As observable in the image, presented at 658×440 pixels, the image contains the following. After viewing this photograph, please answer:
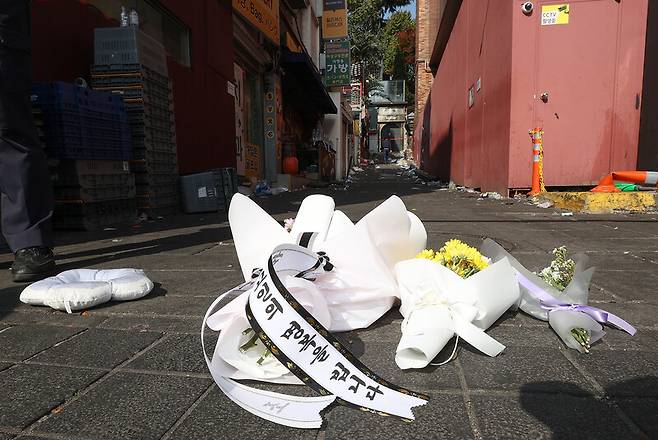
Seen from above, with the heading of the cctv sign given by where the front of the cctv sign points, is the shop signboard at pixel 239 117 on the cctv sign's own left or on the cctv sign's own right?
on the cctv sign's own right

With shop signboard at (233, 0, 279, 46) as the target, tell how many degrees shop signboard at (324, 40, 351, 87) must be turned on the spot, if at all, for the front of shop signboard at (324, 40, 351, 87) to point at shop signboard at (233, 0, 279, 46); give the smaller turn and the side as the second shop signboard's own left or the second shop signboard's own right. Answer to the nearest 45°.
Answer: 0° — it already faces it

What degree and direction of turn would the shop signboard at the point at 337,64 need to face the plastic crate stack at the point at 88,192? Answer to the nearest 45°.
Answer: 0° — it already faces it

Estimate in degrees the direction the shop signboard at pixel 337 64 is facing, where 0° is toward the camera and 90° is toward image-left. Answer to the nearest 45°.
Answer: approximately 0°
